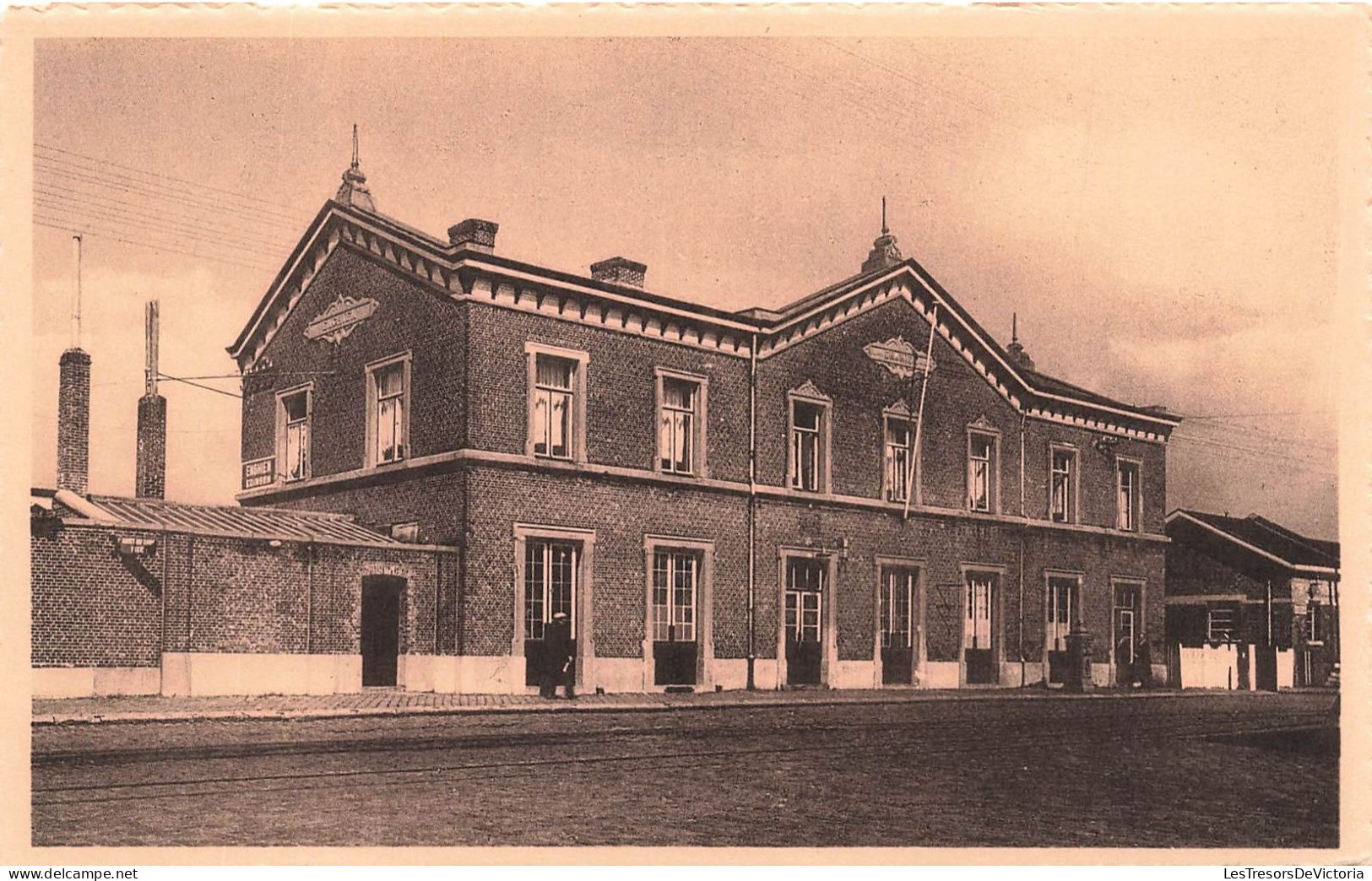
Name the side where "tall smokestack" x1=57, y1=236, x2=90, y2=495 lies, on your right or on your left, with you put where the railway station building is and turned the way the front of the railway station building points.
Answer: on your right

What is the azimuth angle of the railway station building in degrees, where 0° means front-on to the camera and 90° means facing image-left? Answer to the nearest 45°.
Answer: approximately 315°

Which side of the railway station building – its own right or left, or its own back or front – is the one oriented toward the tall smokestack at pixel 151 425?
right
